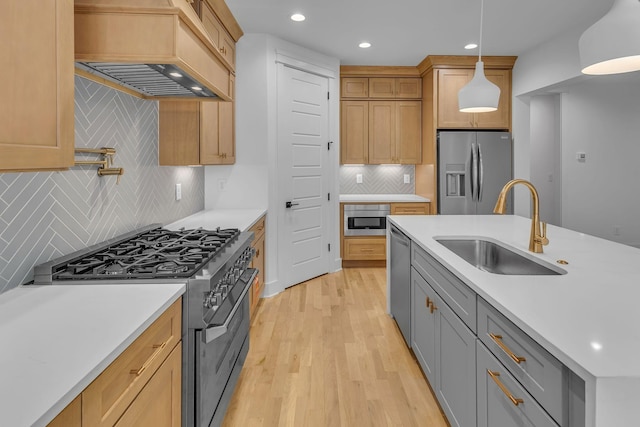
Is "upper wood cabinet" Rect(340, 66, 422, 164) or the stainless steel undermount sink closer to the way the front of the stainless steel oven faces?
the stainless steel undermount sink

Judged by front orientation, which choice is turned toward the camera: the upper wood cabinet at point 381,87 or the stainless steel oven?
the upper wood cabinet

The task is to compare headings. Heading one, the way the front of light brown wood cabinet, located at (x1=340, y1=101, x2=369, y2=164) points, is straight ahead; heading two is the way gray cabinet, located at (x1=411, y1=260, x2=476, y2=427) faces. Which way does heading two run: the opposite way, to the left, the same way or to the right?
to the right

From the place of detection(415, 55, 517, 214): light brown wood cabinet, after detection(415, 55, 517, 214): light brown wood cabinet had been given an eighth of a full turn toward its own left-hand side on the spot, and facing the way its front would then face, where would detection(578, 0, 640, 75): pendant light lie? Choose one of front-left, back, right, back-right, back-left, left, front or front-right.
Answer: front-right

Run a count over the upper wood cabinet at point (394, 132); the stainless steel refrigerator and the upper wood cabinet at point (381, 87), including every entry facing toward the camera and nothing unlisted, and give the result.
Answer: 3

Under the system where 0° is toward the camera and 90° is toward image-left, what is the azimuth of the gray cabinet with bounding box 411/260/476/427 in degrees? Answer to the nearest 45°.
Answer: approximately 90°

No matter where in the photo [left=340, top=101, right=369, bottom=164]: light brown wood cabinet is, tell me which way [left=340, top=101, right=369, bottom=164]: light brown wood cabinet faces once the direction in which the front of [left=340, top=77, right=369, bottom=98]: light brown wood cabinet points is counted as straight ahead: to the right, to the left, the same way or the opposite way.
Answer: the same way

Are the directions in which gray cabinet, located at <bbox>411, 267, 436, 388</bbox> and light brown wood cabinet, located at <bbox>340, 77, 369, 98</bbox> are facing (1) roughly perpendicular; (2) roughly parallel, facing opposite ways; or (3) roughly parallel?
roughly perpendicular

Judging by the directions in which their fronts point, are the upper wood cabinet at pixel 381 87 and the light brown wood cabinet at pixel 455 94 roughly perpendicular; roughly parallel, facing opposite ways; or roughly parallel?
roughly parallel

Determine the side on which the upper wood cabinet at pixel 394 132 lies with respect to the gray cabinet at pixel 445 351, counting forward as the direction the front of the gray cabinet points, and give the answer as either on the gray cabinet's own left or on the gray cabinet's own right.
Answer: on the gray cabinet's own right

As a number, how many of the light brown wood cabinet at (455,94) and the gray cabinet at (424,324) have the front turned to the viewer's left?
1

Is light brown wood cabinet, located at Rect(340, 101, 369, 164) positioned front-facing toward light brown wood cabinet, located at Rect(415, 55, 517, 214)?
no

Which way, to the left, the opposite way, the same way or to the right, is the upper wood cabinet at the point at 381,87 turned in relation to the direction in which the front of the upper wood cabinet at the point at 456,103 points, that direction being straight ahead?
the same way

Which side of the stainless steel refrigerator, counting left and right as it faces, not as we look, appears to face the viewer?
front

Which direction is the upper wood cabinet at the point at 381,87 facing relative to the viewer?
toward the camera

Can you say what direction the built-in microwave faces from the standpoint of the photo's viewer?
facing the viewer

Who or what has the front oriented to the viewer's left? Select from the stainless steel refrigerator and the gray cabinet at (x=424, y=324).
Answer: the gray cabinet
